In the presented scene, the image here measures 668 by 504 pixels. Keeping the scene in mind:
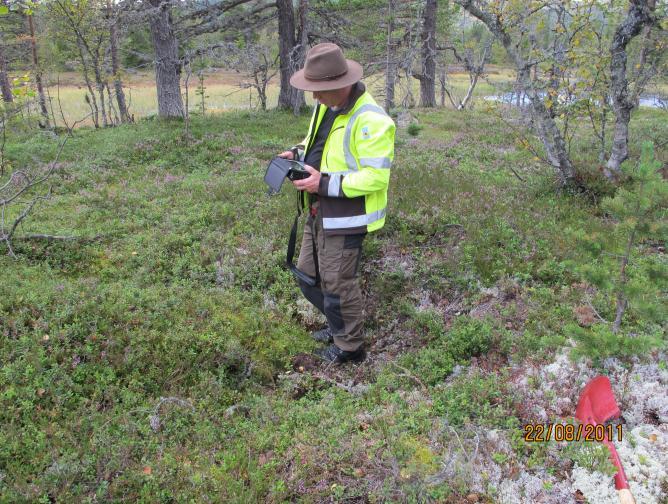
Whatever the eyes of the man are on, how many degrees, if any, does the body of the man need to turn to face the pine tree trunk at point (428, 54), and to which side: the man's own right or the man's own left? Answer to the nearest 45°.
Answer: approximately 135° to the man's own right

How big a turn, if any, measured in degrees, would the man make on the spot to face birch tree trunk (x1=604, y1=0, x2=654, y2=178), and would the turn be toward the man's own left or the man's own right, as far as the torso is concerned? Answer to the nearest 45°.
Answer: approximately 180°

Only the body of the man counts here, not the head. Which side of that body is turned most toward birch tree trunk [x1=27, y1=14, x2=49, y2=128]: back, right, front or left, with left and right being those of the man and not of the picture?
right

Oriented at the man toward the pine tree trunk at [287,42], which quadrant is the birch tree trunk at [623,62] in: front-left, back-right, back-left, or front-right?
front-right

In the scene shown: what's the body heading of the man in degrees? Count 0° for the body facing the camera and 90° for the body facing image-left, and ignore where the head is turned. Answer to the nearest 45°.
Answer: approximately 45°

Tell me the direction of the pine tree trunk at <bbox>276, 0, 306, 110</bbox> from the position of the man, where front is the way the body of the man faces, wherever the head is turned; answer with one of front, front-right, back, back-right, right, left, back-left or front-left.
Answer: back-right

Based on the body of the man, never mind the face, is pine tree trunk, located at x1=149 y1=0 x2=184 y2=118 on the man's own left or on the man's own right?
on the man's own right
